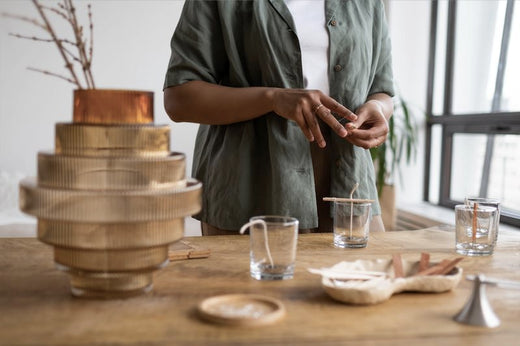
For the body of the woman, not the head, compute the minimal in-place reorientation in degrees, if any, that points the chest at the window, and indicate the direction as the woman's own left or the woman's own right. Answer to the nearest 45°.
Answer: approximately 90° to the woman's own left

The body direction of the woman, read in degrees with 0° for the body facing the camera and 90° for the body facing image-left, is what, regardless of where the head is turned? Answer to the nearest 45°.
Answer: approximately 315°

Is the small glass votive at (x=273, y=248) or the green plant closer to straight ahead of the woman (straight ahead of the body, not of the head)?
the small glass votive

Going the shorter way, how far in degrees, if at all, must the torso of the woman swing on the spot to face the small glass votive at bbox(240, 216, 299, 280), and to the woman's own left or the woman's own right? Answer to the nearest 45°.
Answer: approximately 45° to the woman's own right

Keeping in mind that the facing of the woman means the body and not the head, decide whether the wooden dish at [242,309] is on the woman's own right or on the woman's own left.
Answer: on the woman's own right

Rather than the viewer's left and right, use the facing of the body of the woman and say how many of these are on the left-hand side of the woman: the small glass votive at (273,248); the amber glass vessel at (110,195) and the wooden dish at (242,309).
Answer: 0

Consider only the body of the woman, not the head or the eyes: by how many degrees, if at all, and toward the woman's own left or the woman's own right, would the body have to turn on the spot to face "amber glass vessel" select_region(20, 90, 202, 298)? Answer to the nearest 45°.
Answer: approximately 45° to the woman's own right

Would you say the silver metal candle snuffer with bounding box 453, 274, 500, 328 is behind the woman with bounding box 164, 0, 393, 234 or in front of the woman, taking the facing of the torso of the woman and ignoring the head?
in front
